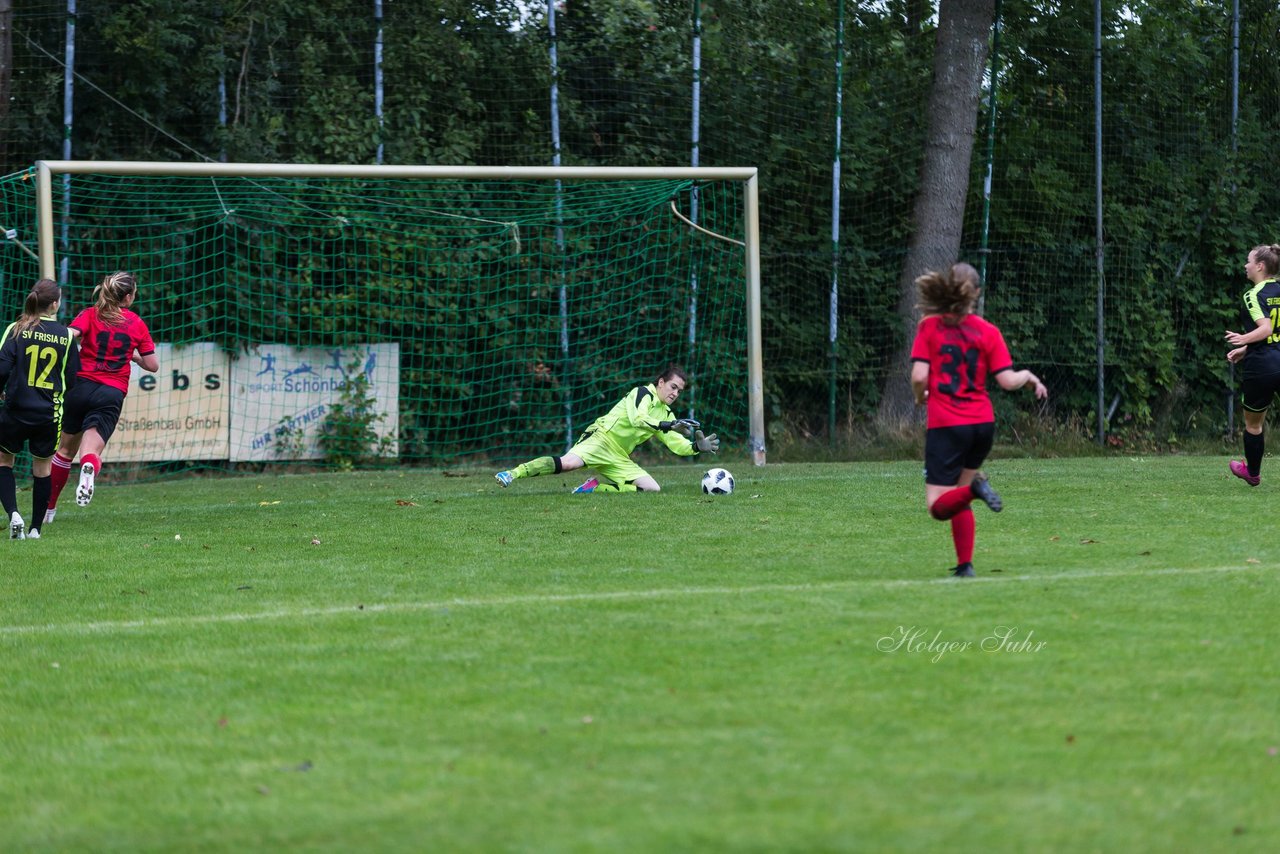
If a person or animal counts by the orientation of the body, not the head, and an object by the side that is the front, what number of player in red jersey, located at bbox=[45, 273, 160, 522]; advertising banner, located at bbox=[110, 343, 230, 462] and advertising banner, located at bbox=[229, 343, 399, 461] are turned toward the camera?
2

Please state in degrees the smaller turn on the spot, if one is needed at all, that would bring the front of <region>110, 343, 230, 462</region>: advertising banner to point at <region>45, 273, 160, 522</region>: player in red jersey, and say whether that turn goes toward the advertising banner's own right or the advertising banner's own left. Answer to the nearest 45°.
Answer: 0° — it already faces them

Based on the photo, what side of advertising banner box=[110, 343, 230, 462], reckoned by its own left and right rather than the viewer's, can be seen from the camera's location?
front

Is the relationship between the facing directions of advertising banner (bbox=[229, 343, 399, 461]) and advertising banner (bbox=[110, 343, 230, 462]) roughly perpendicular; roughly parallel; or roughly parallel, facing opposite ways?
roughly parallel

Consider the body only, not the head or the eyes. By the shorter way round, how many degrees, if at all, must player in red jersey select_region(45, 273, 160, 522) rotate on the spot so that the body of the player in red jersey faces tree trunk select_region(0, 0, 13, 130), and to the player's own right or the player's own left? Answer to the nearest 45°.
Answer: approximately 45° to the player's own left

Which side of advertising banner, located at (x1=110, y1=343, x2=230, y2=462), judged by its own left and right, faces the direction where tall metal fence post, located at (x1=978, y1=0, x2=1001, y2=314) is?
left

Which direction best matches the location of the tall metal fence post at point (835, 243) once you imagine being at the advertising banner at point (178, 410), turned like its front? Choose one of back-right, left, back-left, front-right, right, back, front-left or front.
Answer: left

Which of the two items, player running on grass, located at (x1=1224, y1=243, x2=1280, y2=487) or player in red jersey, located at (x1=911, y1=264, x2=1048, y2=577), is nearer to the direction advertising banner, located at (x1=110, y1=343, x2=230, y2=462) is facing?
the player in red jersey

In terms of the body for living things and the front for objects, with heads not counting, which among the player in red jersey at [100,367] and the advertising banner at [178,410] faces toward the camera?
the advertising banner

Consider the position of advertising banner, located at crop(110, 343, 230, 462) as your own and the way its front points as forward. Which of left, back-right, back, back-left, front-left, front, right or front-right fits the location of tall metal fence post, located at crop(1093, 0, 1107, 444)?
left

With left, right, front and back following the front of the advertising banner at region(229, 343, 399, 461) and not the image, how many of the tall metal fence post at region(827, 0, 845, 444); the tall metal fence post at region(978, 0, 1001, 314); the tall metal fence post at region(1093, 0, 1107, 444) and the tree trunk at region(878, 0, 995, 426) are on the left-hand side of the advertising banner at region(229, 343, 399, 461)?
4

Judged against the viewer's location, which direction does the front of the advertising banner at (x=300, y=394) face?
facing the viewer

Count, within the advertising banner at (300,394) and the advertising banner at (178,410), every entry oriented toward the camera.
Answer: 2

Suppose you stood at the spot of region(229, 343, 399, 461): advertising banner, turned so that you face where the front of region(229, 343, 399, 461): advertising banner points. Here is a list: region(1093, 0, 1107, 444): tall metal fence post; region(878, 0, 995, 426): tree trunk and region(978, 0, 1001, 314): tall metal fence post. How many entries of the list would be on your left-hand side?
3

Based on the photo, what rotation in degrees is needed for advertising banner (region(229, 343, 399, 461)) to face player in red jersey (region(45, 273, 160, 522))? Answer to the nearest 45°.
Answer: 0° — it already faces them

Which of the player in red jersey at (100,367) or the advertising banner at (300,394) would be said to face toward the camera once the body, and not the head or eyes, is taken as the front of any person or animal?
the advertising banner

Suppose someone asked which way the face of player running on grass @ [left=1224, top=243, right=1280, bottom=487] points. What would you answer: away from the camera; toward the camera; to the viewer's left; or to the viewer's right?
to the viewer's left

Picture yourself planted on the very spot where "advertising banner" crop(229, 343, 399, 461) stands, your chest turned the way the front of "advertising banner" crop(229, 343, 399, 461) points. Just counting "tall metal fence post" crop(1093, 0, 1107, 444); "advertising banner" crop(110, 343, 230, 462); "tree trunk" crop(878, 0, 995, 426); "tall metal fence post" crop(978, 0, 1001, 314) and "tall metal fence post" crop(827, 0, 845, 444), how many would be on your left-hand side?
4

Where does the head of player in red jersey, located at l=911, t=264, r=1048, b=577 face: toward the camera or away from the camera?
away from the camera

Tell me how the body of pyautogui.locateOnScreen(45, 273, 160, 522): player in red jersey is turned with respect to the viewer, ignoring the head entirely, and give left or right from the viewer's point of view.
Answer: facing away from the viewer and to the right of the viewer
